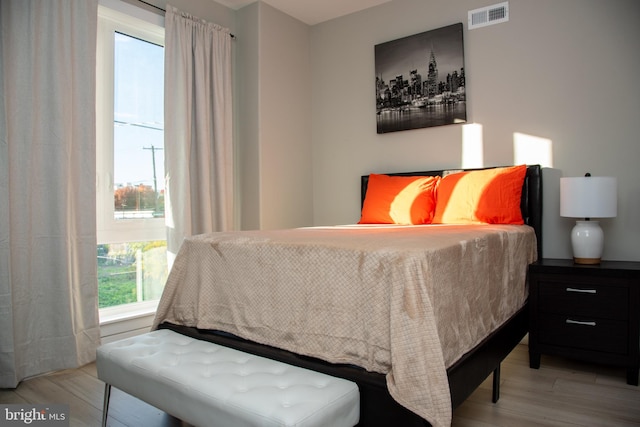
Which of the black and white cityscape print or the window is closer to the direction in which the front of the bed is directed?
the window

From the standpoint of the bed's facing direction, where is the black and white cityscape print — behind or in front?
behind

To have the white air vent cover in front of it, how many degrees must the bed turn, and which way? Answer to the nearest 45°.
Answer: approximately 180°

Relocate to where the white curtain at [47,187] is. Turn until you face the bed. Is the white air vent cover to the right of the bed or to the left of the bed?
left

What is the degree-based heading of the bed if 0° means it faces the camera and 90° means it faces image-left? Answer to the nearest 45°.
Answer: approximately 45°

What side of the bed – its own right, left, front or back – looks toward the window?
right

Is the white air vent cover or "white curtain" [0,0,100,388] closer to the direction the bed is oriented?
the white curtain

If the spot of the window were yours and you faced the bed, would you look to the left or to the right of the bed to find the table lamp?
left

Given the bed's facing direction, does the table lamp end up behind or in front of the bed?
behind

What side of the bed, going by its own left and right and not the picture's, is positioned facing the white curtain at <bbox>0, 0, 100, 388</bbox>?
right

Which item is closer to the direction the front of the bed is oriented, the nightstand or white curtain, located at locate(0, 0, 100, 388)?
the white curtain
